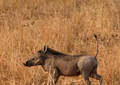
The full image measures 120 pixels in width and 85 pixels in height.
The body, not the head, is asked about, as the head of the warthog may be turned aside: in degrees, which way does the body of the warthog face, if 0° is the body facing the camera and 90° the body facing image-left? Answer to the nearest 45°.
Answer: approximately 90°
